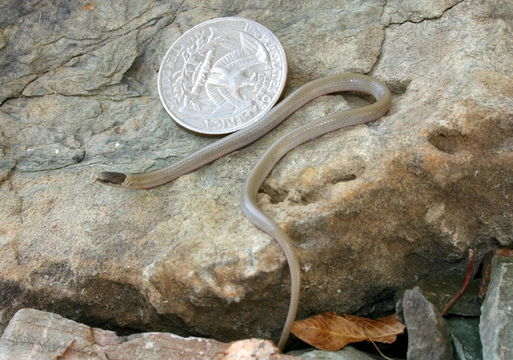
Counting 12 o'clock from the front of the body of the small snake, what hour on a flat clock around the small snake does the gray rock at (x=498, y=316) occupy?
The gray rock is roughly at 8 o'clock from the small snake.

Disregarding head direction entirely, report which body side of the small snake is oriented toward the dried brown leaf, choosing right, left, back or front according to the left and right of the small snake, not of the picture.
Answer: left

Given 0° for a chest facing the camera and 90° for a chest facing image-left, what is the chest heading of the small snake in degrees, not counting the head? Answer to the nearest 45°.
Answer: approximately 90°

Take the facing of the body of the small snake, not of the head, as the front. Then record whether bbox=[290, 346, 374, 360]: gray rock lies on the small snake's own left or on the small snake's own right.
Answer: on the small snake's own left

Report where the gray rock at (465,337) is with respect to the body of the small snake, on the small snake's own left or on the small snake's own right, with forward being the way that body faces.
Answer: on the small snake's own left
